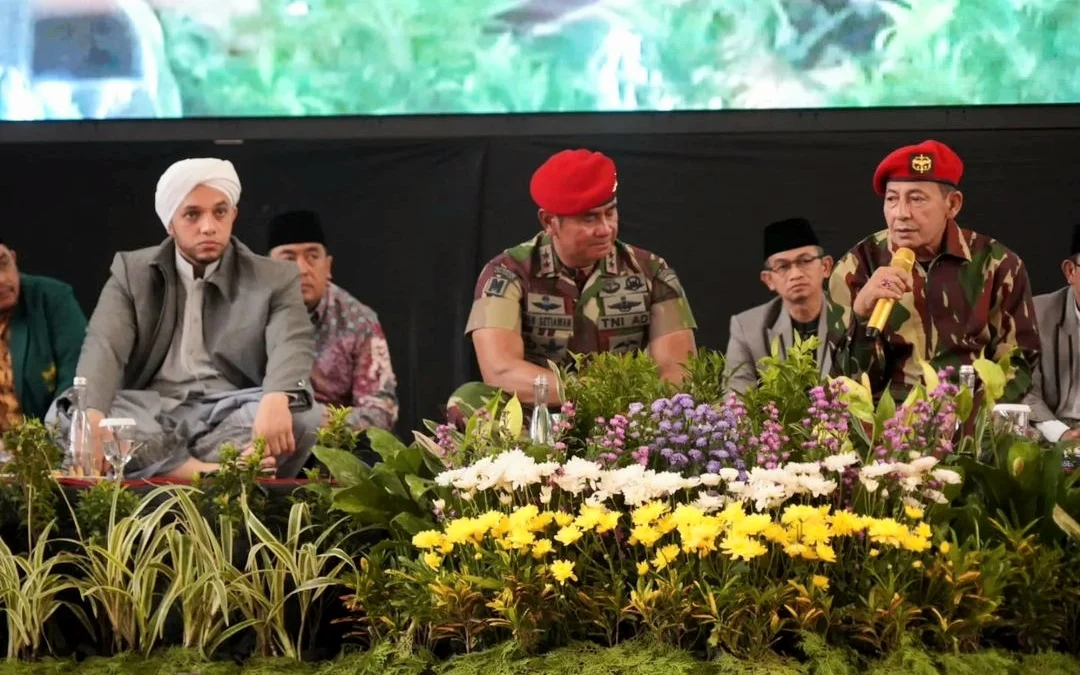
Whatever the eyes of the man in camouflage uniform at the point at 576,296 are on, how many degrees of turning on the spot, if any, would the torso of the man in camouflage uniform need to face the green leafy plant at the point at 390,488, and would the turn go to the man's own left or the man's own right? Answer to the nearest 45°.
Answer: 0° — they already face it

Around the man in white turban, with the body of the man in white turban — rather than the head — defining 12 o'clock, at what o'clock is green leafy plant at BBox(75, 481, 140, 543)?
The green leafy plant is roughly at 12 o'clock from the man in white turban.

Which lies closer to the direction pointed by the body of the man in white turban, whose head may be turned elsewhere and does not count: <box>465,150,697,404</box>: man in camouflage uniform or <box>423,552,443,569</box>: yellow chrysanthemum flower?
the yellow chrysanthemum flower

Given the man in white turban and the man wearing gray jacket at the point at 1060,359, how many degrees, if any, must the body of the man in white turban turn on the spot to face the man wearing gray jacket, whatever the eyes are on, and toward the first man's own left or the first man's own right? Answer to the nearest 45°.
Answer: approximately 90° to the first man's own left

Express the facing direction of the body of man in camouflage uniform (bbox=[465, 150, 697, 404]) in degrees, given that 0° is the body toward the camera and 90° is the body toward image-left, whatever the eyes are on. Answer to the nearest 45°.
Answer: approximately 0°

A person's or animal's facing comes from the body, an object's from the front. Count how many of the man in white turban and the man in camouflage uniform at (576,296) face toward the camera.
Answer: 2

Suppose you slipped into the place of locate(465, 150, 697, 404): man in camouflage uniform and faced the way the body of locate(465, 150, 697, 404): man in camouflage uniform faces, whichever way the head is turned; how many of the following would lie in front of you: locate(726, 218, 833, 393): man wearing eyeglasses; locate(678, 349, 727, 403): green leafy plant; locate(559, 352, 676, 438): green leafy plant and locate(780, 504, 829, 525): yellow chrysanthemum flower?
3

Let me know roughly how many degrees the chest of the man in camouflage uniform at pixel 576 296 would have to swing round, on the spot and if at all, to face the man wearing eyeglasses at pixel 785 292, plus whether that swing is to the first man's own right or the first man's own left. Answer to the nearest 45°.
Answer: approximately 135° to the first man's own left

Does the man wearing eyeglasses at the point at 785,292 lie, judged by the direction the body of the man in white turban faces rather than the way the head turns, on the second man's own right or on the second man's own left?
on the second man's own left
